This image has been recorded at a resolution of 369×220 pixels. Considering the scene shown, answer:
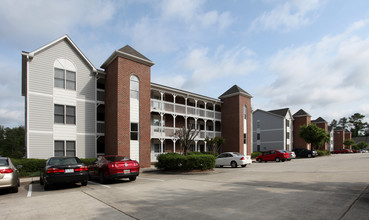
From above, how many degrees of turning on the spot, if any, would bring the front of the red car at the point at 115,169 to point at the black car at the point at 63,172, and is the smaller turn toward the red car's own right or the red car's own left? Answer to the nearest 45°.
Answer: approximately 90° to the red car's own left

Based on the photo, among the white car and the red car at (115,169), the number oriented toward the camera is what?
0

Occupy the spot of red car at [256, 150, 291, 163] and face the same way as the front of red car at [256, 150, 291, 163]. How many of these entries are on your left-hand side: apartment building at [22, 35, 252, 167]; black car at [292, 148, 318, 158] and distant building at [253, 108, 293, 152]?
1

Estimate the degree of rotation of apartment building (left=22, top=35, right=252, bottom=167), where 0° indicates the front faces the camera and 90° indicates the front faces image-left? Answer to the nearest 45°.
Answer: approximately 315°

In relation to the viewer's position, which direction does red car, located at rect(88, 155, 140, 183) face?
facing away from the viewer and to the left of the viewer

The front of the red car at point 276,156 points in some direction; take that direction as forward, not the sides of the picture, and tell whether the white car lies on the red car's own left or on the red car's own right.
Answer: on the red car's own left

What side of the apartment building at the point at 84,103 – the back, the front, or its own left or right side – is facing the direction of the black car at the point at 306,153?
left
